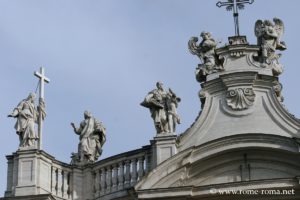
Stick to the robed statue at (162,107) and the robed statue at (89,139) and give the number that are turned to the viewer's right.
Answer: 0

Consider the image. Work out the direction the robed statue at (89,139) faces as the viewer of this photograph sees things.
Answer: facing the viewer and to the left of the viewer

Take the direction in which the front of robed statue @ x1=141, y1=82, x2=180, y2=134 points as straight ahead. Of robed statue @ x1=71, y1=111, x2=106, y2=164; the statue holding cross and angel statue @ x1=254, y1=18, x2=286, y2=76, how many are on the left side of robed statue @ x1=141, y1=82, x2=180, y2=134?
1

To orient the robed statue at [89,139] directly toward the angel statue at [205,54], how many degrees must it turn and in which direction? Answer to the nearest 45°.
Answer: approximately 135° to its left

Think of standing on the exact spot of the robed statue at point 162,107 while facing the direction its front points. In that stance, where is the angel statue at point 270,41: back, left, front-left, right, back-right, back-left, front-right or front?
left

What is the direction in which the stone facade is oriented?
toward the camera

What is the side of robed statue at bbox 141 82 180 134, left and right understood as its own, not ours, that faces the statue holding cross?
right

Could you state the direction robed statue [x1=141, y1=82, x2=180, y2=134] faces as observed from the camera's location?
facing the viewer
